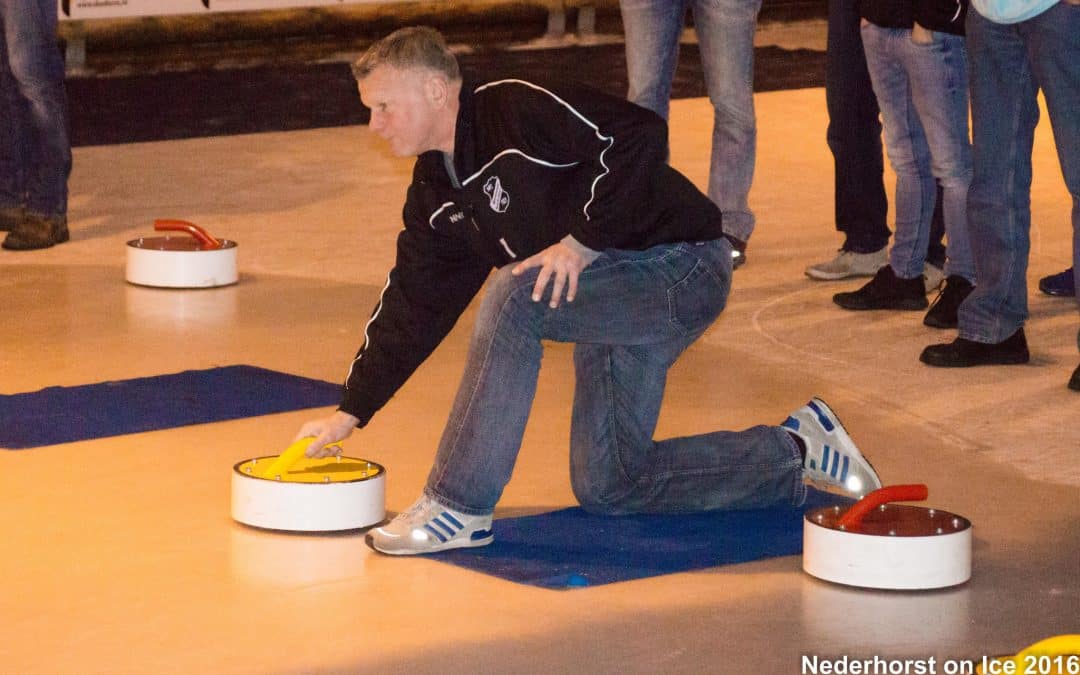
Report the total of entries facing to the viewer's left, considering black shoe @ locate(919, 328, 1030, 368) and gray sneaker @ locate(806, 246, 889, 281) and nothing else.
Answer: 2

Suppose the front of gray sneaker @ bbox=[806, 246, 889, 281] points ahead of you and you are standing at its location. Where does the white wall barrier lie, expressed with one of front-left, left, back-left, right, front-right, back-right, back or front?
front-right

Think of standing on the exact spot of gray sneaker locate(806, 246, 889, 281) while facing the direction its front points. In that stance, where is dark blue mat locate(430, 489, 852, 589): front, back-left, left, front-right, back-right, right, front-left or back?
left

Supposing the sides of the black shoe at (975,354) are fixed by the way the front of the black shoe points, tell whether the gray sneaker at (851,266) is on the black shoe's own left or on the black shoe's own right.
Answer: on the black shoe's own right

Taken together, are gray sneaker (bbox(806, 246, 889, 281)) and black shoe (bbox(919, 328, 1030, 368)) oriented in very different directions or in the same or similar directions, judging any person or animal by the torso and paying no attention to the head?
same or similar directions

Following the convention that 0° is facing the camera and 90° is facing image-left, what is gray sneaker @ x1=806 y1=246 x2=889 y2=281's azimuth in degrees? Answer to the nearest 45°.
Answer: approximately 90°

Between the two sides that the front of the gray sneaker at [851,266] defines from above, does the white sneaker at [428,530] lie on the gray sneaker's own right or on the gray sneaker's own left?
on the gray sneaker's own left

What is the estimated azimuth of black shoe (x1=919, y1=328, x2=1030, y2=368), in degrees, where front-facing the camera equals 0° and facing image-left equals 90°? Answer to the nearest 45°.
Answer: approximately 90°

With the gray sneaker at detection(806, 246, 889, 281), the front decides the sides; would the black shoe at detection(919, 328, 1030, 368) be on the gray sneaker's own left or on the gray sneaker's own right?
on the gray sneaker's own left

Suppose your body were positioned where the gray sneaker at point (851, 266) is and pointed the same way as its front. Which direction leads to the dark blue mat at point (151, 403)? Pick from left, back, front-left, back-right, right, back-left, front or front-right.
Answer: front-left
